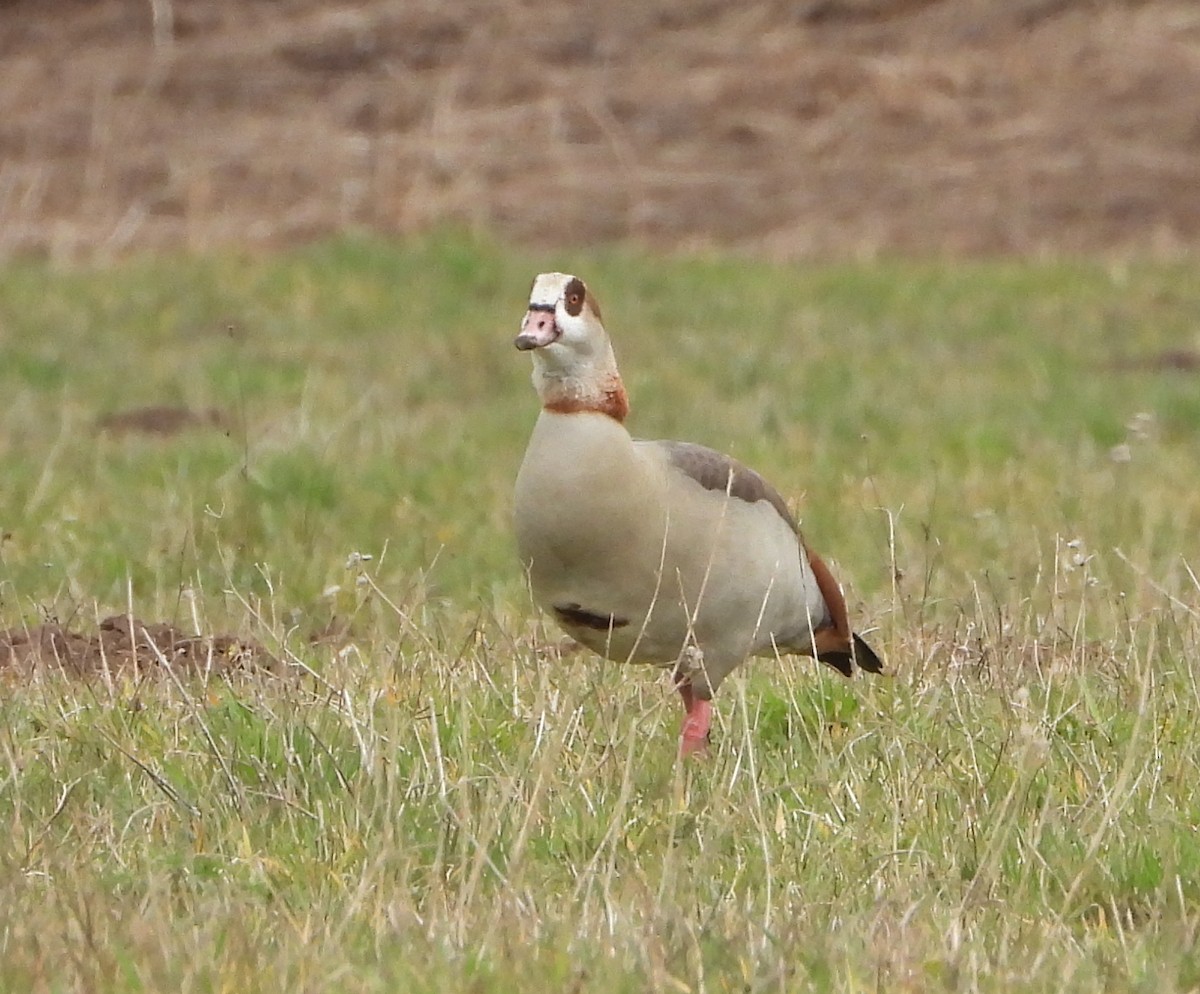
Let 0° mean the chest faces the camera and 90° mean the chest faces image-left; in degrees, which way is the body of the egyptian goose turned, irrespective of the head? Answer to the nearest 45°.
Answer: approximately 45°
